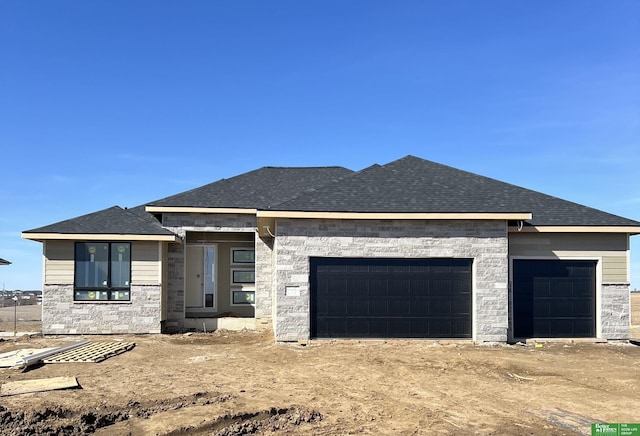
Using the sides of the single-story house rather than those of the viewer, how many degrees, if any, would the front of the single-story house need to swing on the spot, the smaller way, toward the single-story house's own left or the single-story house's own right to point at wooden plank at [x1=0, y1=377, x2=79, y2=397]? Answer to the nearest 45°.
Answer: approximately 45° to the single-story house's own right

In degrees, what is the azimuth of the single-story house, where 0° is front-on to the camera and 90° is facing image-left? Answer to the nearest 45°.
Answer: approximately 0°
